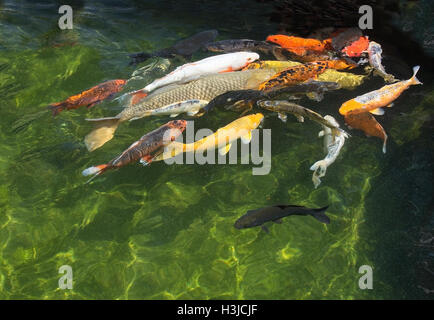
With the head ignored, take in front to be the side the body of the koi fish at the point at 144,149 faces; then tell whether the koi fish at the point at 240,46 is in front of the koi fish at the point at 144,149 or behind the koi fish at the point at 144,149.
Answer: in front

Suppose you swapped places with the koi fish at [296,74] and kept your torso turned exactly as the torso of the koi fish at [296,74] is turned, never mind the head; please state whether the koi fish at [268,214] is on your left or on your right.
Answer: on your left

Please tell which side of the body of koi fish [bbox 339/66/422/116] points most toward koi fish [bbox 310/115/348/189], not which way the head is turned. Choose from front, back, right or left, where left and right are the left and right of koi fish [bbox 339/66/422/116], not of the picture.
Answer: front

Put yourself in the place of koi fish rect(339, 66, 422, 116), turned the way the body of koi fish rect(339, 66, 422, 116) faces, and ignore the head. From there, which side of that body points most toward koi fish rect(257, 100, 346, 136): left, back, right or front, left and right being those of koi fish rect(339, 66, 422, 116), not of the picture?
front

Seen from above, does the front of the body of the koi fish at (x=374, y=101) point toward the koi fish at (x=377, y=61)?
no

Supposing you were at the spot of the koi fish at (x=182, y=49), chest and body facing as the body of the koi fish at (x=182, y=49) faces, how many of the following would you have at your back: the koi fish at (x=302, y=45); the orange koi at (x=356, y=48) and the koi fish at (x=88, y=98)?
1

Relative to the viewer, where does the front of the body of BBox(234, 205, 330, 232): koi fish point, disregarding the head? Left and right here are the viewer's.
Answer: facing to the left of the viewer

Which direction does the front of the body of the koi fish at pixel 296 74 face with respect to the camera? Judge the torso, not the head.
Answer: to the viewer's left

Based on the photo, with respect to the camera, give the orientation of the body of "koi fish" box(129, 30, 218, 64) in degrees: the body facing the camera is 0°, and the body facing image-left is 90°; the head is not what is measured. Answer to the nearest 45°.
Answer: approximately 225°

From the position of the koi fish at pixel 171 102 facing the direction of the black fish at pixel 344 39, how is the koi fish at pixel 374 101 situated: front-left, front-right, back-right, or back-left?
front-right

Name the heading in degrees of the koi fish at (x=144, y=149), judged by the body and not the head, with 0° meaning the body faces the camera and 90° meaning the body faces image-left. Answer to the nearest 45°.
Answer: approximately 225°

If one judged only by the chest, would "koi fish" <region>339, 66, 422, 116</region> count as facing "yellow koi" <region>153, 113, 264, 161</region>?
yes

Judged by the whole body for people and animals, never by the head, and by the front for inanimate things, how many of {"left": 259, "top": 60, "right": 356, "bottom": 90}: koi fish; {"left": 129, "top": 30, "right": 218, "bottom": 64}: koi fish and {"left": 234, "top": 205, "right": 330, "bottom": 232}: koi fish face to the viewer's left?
2

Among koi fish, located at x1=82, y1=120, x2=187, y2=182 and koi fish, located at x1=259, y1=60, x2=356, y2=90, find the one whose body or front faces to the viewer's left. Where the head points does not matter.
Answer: koi fish, located at x1=259, y1=60, x2=356, y2=90

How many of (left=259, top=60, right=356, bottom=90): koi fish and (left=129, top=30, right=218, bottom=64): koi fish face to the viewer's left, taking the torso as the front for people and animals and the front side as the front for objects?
1

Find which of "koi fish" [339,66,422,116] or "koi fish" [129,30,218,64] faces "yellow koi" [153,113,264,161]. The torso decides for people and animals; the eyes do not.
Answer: "koi fish" [339,66,422,116]

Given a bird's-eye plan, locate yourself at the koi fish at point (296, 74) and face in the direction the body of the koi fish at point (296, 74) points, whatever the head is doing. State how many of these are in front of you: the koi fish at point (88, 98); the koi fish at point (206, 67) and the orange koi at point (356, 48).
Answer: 2
